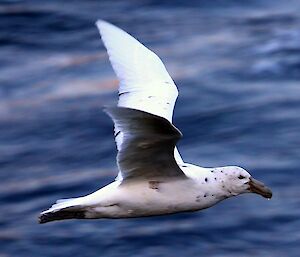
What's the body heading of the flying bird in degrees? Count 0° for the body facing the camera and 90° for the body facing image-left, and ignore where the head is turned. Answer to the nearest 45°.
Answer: approximately 270°
